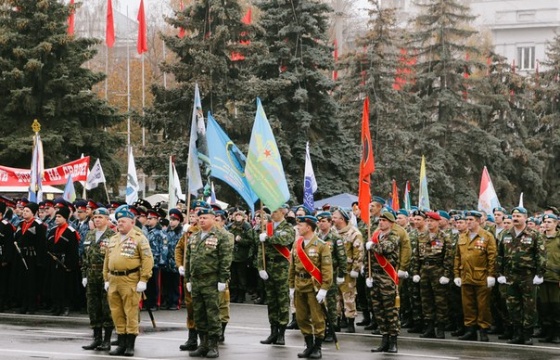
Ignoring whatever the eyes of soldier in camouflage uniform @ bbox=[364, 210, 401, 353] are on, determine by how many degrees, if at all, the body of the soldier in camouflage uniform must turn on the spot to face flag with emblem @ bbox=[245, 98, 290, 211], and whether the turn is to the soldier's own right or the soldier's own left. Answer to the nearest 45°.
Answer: approximately 45° to the soldier's own right

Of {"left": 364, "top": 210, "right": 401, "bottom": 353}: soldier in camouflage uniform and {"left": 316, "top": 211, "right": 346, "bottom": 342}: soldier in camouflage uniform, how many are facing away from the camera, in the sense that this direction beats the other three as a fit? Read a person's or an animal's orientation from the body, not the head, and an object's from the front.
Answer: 0

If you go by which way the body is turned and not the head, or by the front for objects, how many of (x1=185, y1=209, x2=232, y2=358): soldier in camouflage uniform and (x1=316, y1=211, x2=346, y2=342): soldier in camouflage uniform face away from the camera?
0

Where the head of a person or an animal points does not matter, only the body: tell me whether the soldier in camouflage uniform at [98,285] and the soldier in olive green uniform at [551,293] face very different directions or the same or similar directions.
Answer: same or similar directions

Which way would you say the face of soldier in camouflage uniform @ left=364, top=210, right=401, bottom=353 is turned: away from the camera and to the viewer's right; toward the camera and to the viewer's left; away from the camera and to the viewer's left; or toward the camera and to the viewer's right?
toward the camera and to the viewer's left

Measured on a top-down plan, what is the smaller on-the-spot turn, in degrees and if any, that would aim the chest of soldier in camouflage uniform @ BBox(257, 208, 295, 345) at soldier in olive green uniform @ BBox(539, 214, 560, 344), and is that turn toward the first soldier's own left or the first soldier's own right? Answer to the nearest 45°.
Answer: approximately 135° to the first soldier's own left

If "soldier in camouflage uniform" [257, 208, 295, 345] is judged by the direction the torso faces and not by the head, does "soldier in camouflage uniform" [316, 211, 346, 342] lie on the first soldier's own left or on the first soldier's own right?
on the first soldier's own left

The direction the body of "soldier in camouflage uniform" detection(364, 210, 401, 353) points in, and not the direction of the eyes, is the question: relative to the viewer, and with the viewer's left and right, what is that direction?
facing the viewer and to the left of the viewer

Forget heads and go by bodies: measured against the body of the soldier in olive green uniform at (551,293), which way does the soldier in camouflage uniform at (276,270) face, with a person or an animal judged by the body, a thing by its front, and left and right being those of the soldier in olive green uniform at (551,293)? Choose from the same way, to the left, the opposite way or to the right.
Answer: the same way

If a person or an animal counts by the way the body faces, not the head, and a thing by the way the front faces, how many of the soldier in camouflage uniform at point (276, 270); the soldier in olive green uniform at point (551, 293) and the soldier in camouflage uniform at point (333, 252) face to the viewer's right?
0

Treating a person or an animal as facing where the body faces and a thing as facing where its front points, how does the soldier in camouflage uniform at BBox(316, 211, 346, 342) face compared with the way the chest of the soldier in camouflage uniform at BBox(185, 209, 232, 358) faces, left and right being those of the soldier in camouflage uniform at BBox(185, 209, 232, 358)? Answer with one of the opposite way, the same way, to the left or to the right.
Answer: the same way

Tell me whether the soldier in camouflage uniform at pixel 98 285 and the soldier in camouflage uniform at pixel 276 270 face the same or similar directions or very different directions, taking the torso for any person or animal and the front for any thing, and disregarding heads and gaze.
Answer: same or similar directions

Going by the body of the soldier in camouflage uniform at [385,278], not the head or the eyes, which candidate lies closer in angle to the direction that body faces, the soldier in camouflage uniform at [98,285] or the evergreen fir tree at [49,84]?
the soldier in camouflage uniform
